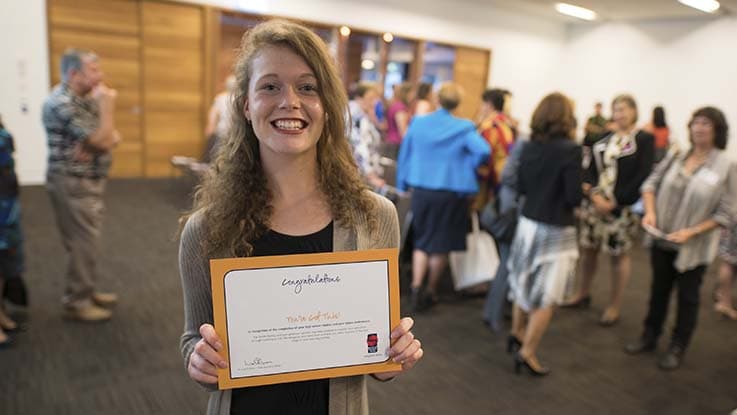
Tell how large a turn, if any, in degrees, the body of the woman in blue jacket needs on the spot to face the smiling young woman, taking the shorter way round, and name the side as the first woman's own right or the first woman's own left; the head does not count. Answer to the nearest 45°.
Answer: approximately 180°

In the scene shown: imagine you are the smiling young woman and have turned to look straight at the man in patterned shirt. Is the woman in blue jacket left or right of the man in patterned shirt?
right

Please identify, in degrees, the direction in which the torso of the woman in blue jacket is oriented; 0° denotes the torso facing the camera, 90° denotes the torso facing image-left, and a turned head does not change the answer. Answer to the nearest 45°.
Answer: approximately 180°

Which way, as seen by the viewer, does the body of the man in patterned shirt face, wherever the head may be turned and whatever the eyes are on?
to the viewer's right

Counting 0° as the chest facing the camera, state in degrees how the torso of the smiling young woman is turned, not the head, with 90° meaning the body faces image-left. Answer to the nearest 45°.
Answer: approximately 0°
